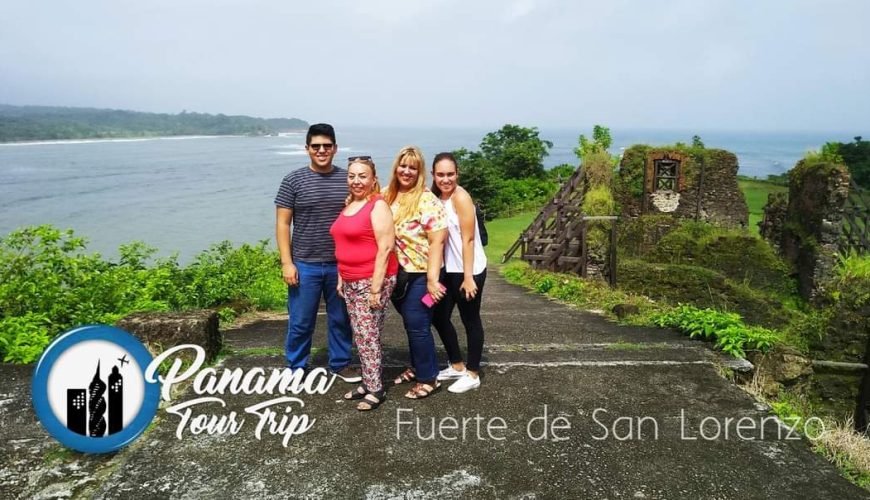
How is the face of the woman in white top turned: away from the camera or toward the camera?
toward the camera

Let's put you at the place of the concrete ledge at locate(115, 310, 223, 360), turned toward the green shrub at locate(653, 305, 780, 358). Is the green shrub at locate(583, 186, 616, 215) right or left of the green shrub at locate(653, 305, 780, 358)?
left

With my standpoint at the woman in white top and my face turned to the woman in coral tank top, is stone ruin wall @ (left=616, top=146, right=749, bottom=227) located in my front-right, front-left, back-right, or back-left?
back-right

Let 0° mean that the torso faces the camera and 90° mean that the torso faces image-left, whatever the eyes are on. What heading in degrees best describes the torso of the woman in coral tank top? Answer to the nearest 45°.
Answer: approximately 45°

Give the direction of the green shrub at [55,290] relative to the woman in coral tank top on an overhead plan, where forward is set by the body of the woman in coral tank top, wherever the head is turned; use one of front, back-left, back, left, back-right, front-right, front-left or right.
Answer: right

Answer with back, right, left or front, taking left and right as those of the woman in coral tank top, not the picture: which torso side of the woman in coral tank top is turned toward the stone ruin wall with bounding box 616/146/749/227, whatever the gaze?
back

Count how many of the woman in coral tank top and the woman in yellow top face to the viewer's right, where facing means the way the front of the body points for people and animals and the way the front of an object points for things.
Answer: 0

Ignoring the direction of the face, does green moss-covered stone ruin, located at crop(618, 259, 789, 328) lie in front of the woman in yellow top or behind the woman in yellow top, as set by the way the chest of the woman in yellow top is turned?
behind

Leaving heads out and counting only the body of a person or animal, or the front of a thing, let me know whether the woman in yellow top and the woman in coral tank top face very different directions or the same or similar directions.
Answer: same or similar directions

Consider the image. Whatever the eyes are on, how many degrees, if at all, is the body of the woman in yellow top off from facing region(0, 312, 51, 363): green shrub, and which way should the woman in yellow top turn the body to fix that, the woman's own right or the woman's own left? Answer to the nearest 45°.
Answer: approximately 45° to the woman's own right

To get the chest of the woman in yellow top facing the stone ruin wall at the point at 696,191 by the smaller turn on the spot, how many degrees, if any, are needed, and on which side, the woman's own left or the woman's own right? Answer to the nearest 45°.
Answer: approximately 180°

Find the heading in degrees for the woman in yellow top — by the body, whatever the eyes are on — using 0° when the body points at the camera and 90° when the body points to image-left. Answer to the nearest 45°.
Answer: approximately 45°
